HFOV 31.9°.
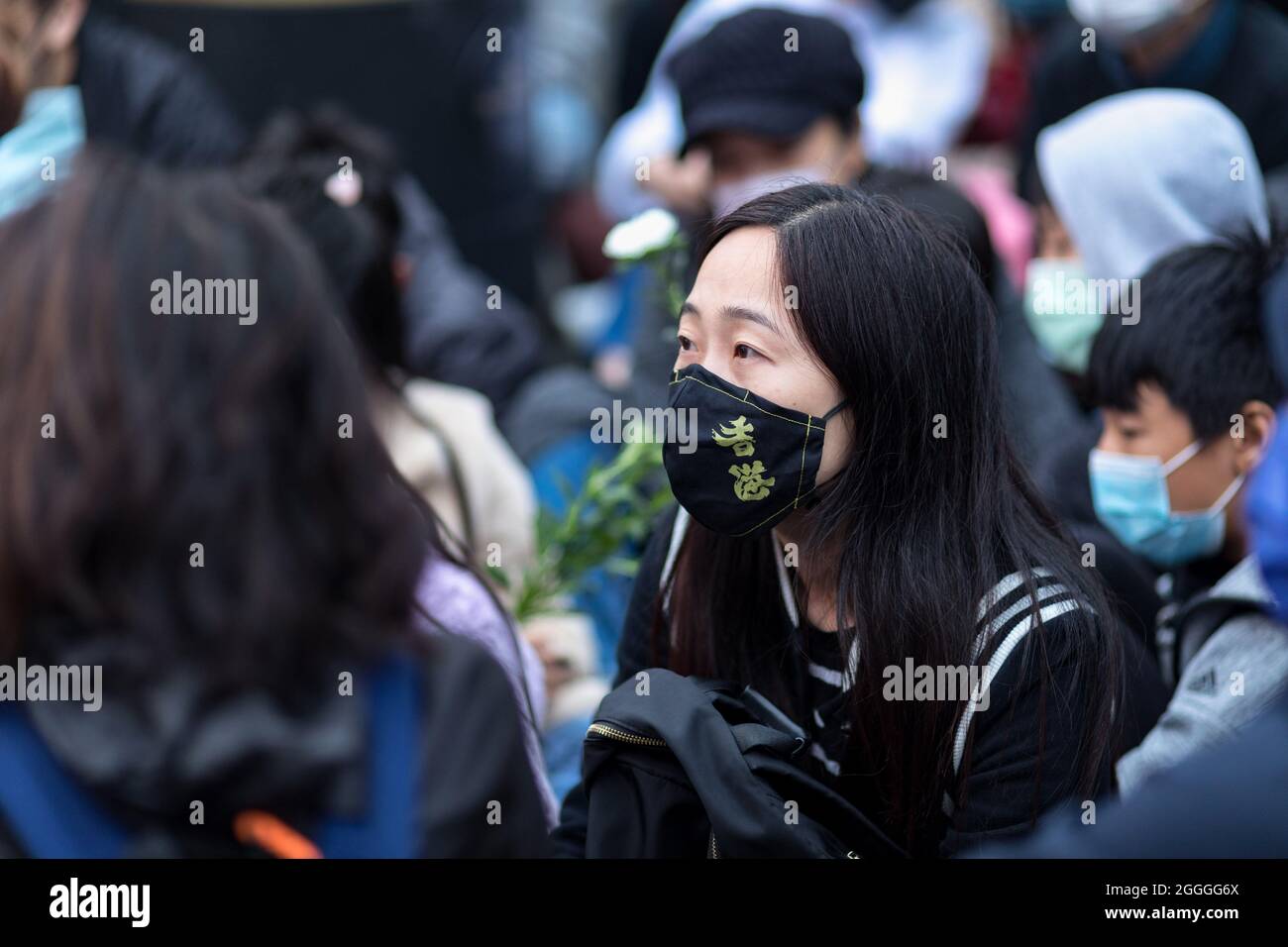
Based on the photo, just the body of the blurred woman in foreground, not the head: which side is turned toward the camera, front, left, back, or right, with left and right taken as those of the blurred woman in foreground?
back

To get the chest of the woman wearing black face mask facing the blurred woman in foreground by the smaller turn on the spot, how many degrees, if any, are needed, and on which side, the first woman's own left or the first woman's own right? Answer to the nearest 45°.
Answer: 0° — they already face them

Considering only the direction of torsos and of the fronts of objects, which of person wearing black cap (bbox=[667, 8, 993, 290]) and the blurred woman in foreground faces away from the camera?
the blurred woman in foreground

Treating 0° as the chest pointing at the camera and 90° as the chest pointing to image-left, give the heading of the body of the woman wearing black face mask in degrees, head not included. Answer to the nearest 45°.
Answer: approximately 45°

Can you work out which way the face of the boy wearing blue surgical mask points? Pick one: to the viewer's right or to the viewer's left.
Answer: to the viewer's left

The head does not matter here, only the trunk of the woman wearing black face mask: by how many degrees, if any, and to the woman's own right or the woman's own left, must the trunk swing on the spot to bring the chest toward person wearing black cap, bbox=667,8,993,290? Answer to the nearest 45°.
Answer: approximately 135° to the woman's own right

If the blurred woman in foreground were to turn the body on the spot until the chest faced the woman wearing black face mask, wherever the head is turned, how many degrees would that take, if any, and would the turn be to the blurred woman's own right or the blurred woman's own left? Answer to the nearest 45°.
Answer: approximately 45° to the blurred woman's own right
